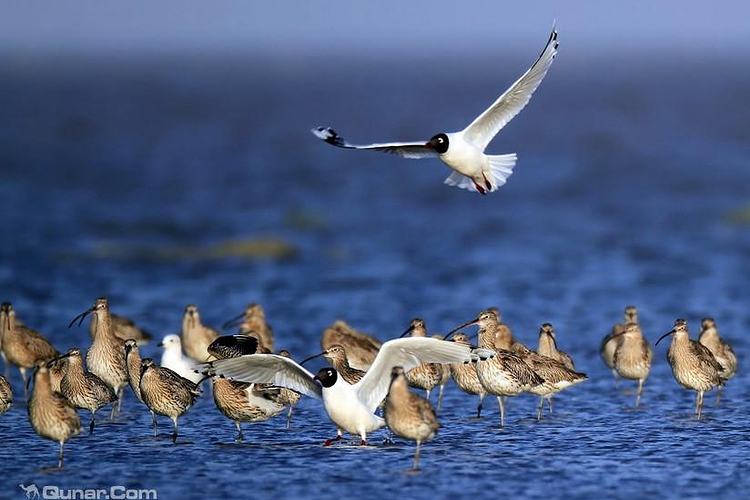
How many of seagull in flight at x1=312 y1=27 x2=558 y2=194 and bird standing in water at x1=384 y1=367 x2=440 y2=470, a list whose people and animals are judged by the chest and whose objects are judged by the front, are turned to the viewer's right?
0
